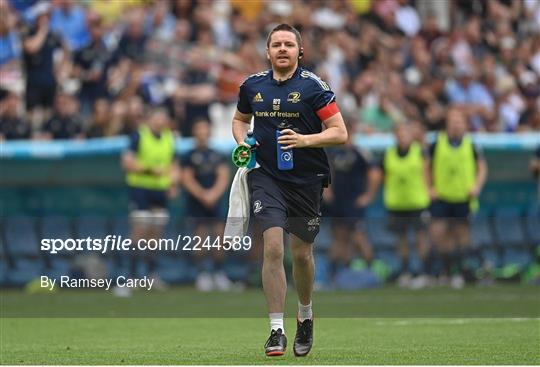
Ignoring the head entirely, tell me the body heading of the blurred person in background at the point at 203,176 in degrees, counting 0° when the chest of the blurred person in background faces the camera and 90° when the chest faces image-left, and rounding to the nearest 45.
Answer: approximately 0°

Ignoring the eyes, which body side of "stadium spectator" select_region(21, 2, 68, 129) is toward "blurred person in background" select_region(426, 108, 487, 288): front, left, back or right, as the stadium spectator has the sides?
left

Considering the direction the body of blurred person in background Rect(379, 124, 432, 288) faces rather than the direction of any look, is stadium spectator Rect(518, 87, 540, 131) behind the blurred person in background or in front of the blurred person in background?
behind

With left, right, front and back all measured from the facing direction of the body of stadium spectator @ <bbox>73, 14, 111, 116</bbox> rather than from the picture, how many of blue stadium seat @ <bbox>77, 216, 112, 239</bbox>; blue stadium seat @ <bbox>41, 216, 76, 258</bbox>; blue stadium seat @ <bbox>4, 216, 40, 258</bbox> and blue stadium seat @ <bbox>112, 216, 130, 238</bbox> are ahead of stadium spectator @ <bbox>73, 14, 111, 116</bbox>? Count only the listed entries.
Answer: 4

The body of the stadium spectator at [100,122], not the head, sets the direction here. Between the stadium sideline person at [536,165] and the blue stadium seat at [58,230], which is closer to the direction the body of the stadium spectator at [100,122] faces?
the blue stadium seat

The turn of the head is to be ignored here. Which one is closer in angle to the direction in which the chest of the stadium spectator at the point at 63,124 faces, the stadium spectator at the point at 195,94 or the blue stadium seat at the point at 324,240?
the blue stadium seat

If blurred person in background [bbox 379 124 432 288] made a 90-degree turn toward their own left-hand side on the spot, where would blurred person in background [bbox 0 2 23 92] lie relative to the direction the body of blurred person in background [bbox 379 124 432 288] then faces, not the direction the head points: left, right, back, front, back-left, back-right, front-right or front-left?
back
